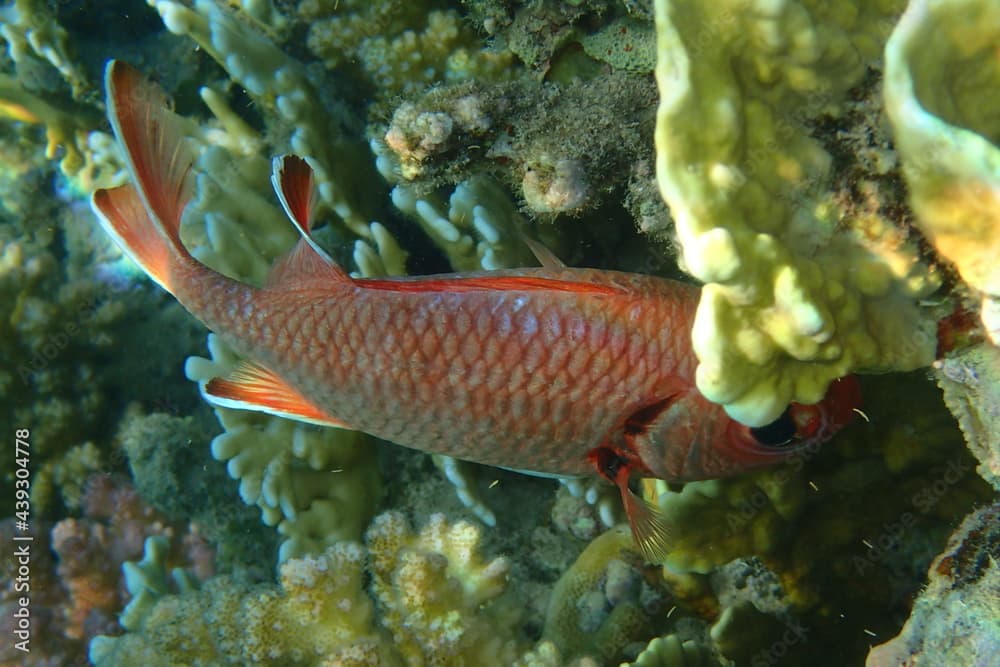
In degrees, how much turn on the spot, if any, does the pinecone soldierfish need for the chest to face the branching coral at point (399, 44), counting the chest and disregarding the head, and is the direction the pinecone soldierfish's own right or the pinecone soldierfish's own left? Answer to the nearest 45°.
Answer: approximately 90° to the pinecone soldierfish's own left

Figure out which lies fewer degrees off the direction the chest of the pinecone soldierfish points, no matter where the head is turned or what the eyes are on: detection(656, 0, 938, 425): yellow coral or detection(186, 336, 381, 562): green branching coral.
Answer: the yellow coral

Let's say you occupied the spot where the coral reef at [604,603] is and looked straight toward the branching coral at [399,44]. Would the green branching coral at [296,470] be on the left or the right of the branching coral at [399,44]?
left

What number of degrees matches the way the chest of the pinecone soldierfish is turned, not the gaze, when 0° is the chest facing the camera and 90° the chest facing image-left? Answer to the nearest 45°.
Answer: approximately 270°

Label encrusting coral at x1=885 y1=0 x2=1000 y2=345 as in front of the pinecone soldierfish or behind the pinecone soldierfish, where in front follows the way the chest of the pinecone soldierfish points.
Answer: in front
